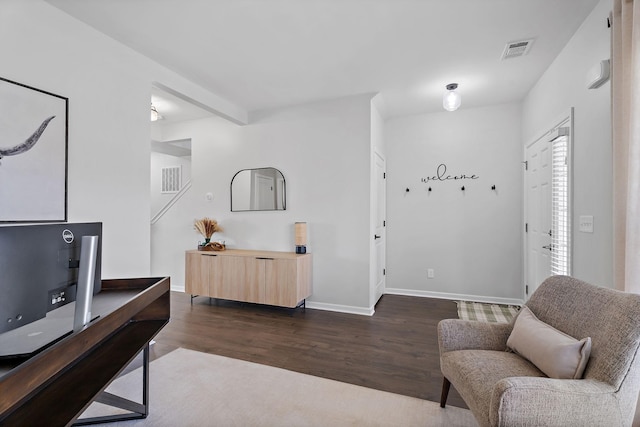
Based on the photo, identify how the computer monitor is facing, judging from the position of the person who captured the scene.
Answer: facing away from the viewer and to the left of the viewer

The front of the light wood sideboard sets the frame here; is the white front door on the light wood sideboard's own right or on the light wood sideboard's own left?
on the light wood sideboard's own left

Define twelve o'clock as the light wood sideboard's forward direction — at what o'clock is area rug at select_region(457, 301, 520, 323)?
The area rug is roughly at 8 o'clock from the light wood sideboard.

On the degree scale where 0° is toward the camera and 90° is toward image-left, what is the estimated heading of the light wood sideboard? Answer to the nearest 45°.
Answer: approximately 45°

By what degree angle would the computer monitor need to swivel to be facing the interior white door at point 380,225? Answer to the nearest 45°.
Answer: approximately 135° to its right

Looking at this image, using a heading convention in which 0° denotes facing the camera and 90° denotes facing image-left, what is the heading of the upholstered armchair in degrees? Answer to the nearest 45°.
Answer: approximately 45°

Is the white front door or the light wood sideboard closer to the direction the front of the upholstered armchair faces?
the light wood sideboard

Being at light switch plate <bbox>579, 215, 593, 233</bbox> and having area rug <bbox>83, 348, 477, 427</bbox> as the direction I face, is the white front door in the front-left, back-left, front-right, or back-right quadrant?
back-right

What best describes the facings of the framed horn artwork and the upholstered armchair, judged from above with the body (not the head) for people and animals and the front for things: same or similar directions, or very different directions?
very different directions

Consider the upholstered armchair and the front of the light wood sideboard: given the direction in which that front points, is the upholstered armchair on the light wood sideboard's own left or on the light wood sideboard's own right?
on the light wood sideboard's own left

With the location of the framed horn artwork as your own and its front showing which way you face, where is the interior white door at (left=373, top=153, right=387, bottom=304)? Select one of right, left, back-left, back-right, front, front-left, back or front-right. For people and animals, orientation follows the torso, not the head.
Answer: front-left

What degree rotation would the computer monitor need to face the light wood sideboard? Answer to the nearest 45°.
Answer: approximately 90° to its right

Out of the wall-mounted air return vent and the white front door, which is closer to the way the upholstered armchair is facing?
the wall-mounted air return vent

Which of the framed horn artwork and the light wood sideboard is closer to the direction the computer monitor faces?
the framed horn artwork
